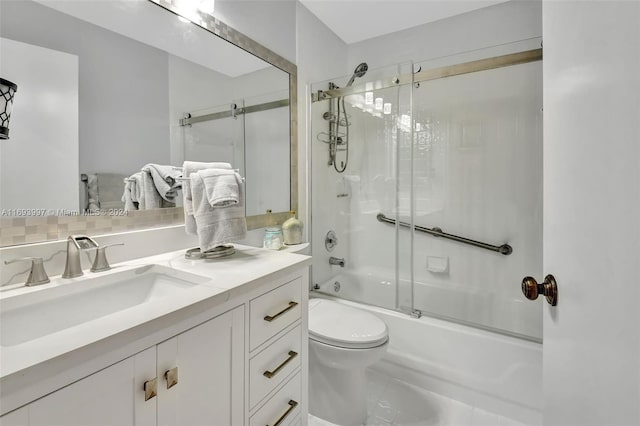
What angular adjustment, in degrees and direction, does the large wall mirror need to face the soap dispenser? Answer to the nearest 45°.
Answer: approximately 90° to its left

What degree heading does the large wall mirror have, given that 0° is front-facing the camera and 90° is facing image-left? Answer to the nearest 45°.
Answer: approximately 315°

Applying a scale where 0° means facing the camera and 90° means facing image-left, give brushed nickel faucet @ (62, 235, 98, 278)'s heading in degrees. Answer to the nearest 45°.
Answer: approximately 315°
